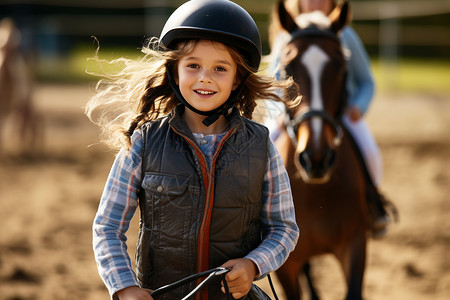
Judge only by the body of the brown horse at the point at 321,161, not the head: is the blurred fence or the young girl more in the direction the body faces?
the young girl

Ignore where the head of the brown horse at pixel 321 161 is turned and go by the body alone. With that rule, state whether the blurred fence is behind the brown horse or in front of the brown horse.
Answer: behind

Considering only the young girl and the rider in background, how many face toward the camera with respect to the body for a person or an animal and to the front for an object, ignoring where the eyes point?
2

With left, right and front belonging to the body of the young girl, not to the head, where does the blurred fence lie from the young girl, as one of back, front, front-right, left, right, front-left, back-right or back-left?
back

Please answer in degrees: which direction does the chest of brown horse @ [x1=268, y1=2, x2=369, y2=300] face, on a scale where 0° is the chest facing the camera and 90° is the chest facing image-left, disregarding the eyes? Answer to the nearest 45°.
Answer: approximately 0°

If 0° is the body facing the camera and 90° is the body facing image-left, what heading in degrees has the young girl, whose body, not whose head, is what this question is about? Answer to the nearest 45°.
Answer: approximately 0°
